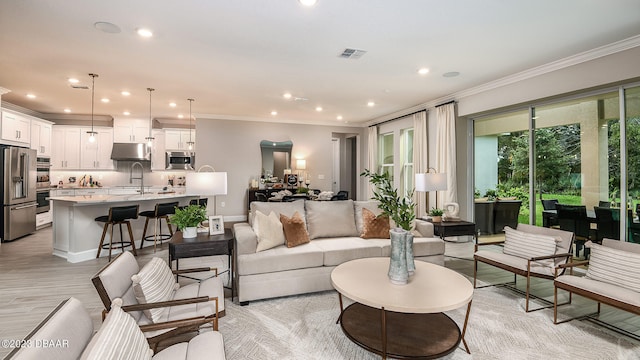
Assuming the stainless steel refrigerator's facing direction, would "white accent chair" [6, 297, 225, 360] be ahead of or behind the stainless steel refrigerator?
ahead

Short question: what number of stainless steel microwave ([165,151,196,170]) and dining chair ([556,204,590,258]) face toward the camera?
1

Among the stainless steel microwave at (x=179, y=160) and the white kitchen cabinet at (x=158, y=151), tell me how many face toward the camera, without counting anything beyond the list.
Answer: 2

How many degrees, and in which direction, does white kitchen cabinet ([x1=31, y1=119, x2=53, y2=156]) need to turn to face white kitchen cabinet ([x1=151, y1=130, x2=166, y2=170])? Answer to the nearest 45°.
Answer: approximately 45° to its left

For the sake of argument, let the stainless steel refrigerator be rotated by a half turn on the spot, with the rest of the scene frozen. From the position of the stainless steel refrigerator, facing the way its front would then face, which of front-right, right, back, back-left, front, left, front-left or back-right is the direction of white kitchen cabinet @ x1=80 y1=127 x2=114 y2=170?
right

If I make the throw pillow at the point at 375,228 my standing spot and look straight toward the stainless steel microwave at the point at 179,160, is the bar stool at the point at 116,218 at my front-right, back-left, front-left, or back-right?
front-left

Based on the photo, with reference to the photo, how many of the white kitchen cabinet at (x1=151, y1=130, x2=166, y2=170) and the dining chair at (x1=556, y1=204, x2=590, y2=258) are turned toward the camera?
1

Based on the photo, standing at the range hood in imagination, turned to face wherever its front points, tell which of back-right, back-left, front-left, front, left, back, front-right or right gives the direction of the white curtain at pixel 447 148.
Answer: front-left

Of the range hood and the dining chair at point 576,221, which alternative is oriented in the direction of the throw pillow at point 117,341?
the range hood

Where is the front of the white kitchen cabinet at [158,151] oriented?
toward the camera

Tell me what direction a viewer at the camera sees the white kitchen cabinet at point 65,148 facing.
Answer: facing the viewer

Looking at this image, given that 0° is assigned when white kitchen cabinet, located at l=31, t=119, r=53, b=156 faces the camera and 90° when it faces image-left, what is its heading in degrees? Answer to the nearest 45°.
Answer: approximately 315°

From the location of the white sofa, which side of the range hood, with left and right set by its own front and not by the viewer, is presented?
front

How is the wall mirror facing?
toward the camera

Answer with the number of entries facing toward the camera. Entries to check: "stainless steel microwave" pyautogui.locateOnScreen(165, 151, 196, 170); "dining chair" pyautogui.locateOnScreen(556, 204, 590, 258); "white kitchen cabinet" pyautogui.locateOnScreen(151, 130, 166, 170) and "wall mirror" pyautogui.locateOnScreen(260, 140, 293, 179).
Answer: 3
